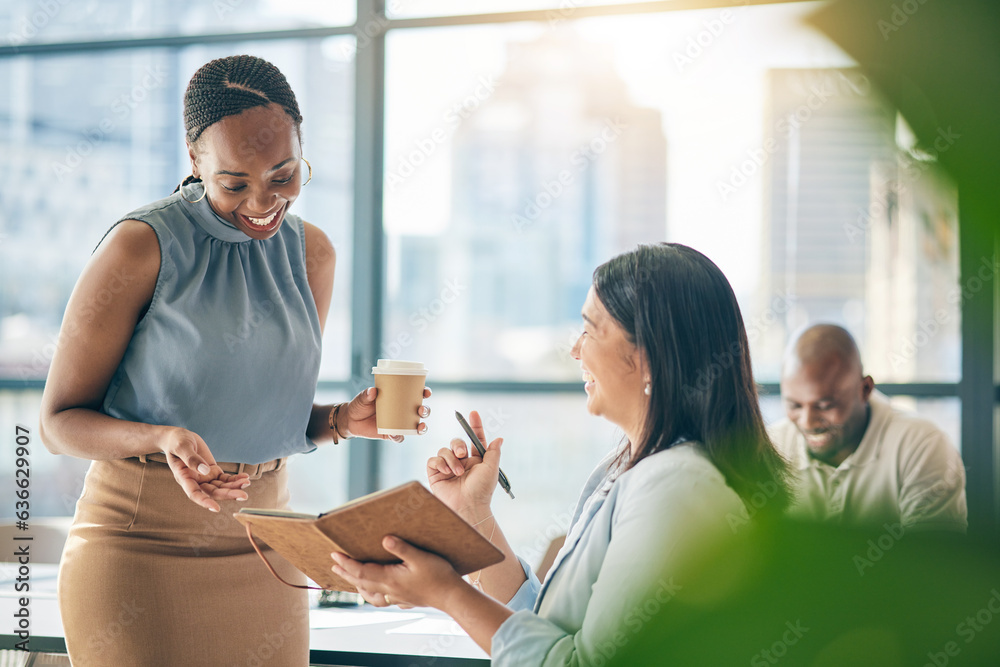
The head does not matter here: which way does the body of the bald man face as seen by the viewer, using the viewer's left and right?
facing the viewer and to the left of the viewer

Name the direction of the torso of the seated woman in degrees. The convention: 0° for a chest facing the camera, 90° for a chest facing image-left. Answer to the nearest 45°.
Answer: approximately 90°

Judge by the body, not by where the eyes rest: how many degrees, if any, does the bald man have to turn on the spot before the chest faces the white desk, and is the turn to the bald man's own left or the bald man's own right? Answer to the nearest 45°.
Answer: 0° — they already face it

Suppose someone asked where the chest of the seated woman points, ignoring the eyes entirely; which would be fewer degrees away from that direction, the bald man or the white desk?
the white desk

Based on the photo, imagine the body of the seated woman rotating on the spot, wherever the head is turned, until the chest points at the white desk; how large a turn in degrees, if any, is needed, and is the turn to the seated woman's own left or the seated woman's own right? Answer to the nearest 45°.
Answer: approximately 45° to the seated woman's own right

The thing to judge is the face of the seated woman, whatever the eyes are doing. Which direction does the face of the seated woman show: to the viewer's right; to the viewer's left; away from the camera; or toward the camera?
to the viewer's left

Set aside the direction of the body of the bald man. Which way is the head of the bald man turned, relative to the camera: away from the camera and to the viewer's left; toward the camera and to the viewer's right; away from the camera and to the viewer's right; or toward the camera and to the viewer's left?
toward the camera and to the viewer's left

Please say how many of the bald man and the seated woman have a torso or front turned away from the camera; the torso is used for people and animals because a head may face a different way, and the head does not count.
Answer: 0
